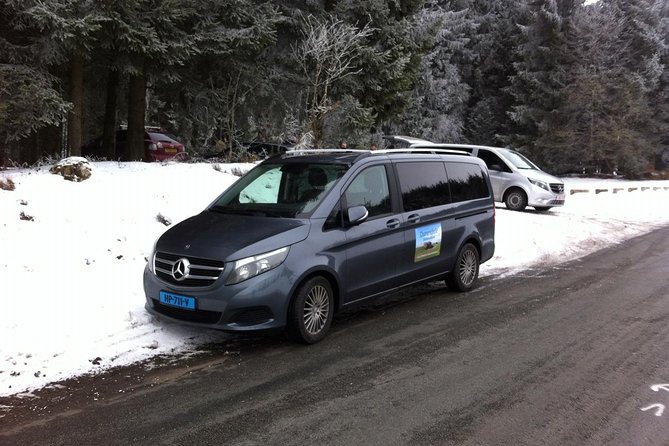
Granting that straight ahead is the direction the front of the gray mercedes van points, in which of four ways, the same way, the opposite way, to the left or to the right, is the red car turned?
to the right

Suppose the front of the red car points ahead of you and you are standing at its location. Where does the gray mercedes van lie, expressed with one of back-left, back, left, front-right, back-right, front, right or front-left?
back-left

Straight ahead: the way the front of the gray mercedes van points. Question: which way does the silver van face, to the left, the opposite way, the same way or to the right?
to the left

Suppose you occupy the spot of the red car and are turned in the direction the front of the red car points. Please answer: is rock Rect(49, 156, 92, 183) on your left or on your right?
on your left

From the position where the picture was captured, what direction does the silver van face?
facing the viewer and to the right of the viewer

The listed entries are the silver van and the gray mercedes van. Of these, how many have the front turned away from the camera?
0

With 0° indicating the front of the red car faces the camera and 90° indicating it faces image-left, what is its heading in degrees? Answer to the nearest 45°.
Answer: approximately 135°

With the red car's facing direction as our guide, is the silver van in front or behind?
behind
